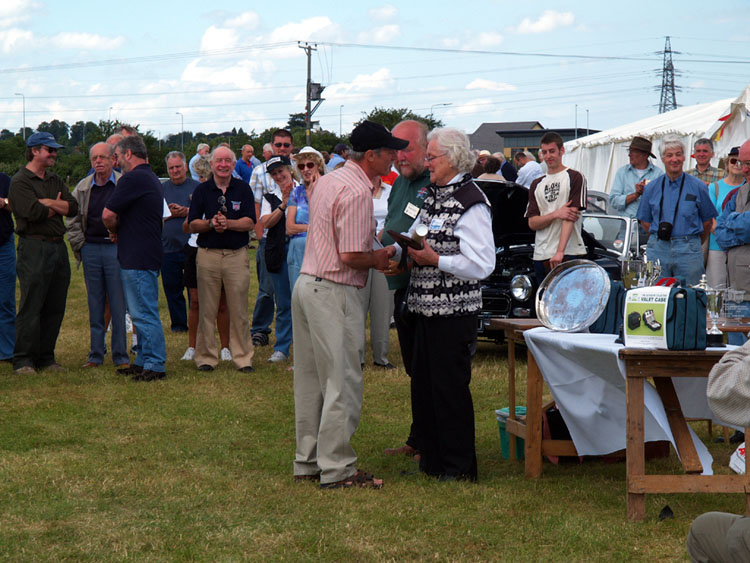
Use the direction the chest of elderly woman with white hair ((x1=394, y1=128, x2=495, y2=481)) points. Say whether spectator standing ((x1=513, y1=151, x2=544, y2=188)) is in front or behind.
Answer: behind

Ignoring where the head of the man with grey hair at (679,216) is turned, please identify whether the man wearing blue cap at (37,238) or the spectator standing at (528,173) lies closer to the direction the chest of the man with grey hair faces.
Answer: the man wearing blue cap

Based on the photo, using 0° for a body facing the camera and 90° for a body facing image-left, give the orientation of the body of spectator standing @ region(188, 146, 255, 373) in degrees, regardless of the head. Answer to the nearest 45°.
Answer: approximately 0°

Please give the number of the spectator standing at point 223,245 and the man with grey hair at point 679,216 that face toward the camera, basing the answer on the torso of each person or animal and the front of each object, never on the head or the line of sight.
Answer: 2

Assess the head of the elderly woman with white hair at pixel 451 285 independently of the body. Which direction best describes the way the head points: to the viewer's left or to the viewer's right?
to the viewer's left

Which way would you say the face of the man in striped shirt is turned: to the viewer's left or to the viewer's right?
to the viewer's right

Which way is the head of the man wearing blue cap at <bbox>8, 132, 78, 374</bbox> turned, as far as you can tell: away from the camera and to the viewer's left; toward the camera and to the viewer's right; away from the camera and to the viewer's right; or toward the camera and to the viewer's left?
toward the camera and to the viewer's right

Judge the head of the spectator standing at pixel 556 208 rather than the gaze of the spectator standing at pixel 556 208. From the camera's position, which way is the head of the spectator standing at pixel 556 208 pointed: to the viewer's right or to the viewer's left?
to the viewer's left

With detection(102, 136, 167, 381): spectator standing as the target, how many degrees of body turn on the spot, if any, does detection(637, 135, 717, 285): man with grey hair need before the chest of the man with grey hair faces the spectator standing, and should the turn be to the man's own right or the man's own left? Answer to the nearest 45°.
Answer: approximately 90° to the man's own right
